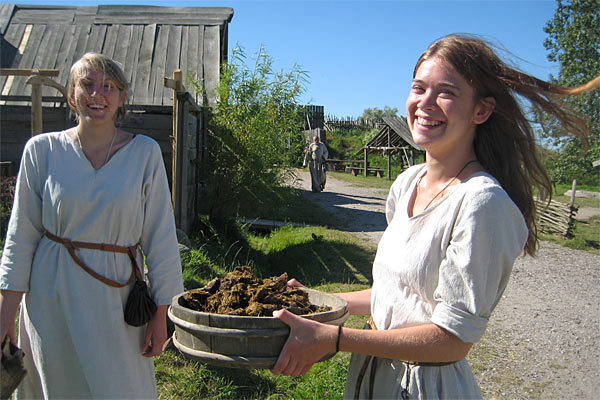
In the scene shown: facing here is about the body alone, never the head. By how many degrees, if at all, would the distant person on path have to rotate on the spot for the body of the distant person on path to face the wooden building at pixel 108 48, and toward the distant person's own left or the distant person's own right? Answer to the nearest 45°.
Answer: approximately 45° to the distant person's own right

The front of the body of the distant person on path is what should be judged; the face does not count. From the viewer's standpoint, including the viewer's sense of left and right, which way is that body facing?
facing the viewer

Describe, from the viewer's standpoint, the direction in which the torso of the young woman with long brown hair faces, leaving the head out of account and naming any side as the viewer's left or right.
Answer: facing the viewer and to the left of the viewer

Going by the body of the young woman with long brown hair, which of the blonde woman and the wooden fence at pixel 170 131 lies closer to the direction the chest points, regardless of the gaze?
the blonde woman

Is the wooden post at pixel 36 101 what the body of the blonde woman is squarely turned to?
no

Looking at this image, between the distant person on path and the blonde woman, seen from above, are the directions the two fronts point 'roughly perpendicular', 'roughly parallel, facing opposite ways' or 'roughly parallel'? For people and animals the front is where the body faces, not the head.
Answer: roughly parallel

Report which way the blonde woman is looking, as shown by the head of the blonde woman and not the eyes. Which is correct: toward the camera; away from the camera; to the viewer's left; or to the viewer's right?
toward the camera

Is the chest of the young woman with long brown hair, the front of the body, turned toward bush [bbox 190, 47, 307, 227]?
no

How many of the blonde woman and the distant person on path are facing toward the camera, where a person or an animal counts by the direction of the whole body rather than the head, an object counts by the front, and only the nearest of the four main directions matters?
2

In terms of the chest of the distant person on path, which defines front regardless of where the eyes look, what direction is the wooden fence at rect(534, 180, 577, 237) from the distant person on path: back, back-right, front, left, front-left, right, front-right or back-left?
front-left
